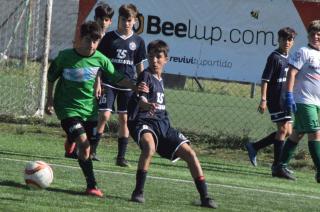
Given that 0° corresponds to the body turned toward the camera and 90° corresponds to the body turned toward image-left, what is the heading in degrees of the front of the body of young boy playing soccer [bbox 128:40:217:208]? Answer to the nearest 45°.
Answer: approximately 315°

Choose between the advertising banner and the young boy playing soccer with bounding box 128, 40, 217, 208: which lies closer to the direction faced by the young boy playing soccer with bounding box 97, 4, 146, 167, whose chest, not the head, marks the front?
the young boy playing soccer

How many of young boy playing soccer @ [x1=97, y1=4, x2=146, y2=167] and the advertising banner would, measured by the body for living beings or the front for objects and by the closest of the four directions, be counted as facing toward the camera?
2

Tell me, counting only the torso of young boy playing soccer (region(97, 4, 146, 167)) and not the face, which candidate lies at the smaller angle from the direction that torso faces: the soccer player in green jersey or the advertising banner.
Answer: the soccer player in green jersey

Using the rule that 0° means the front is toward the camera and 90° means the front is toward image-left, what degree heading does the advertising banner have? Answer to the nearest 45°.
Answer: approximately 0°
